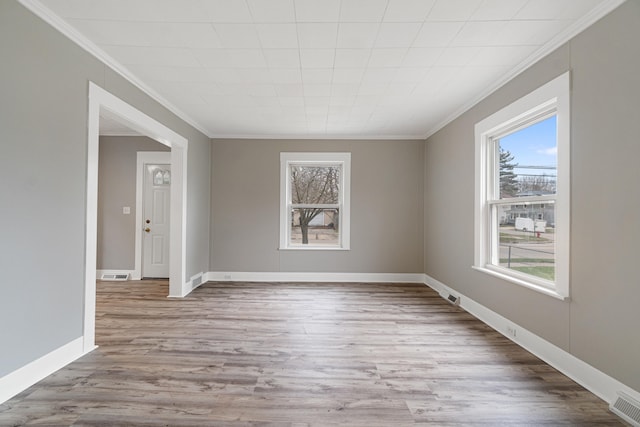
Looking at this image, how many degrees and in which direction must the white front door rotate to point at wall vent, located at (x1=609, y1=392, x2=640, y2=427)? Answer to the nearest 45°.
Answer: approximately 45° to its left

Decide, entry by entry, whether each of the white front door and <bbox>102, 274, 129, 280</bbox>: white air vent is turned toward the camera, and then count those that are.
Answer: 2

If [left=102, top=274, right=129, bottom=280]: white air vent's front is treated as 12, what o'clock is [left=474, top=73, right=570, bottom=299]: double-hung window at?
The double-hung window is roughly at 11 o'clock from the white air vent.

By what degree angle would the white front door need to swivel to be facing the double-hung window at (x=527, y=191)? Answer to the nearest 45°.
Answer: approximately 45° to its left

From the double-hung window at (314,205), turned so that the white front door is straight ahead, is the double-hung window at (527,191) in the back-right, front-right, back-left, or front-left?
back-left

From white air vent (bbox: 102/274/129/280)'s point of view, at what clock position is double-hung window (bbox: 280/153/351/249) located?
The double-hung window is roughly at 10 o'clock from the white air vent.
